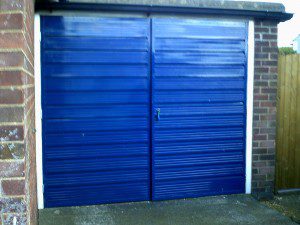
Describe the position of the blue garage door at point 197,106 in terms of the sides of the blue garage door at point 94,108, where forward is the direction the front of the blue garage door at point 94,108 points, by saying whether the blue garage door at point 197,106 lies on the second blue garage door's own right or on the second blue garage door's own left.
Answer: on the second blue garage door's own left

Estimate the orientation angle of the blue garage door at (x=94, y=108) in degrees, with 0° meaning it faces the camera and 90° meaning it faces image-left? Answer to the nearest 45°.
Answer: approximately 0°
